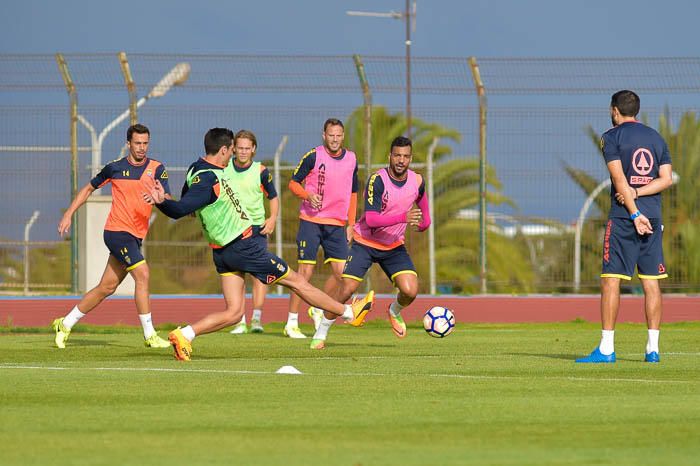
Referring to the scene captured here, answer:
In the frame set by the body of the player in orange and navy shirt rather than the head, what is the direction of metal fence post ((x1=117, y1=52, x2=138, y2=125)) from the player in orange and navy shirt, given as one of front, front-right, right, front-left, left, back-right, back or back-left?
back-left

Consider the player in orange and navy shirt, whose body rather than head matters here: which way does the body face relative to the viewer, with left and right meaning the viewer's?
facing the viewer and to the right of the viewer

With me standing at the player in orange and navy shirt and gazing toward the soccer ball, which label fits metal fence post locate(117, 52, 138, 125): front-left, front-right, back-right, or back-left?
back-left

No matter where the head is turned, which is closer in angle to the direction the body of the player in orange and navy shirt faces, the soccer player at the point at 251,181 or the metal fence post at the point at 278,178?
the soccer player

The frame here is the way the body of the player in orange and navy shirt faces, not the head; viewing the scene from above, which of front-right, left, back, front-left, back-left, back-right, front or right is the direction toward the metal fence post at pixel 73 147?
back-left

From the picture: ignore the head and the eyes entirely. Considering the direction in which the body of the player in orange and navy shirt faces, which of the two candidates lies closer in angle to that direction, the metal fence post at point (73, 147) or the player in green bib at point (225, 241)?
the player in green bib

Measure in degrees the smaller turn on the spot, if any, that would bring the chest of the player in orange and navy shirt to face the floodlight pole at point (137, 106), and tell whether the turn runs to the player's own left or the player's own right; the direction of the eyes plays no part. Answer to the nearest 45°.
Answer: approximately 135° to the player's own left

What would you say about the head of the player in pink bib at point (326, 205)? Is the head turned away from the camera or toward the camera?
toward the camera

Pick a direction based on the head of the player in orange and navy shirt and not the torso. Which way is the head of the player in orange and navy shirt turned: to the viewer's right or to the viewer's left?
to the viewer's right

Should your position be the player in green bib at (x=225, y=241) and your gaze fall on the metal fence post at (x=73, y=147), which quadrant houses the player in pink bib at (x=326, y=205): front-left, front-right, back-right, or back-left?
front-right
